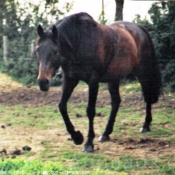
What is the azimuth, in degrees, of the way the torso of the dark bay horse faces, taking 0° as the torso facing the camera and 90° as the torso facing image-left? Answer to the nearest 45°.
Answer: approximately 45°
